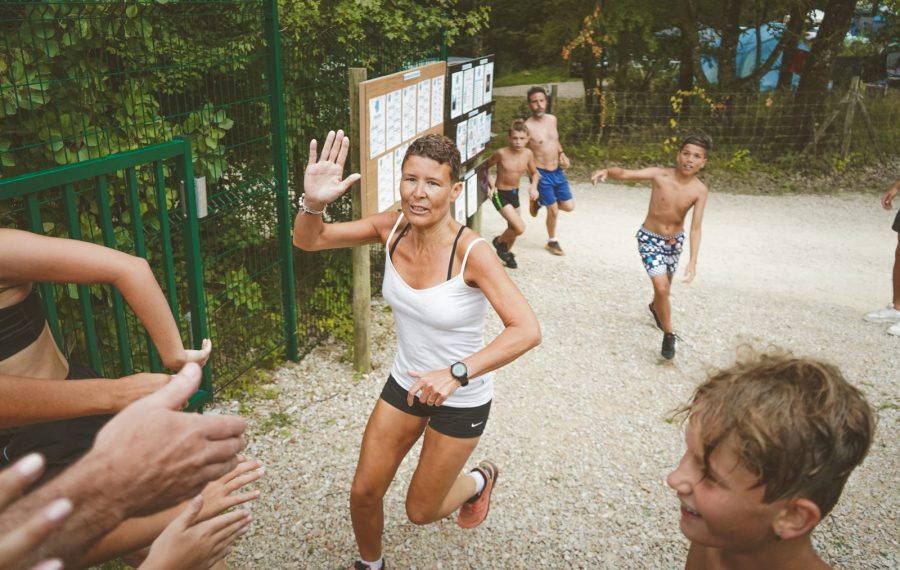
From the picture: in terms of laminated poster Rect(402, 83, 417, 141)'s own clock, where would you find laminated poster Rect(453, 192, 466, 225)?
laminated poster Rect(453, 192, 466, 225) is roughly at 8 o'clock from laminated poster Rect(402, 83, 417, 141).

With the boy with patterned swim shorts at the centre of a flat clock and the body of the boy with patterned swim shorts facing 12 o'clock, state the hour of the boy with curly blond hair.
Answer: The boy with curly blond hair is roughly at 12 o'clock from the boy with patterned swim shorts.

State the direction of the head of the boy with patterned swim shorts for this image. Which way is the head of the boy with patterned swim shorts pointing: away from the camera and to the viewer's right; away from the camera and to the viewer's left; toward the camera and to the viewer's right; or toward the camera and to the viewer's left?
toward the camera and to the viewer's left

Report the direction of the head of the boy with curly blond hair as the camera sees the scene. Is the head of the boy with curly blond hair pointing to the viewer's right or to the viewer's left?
to the viewer's left

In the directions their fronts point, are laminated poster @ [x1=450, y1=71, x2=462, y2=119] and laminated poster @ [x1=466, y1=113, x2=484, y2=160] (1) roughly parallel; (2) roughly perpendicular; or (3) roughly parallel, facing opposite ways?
roughly parallel

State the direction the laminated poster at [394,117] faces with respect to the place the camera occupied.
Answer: facing the viewer and to the right of the viewer

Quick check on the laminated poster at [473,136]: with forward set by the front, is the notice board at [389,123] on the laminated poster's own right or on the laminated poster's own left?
on the laminated poster's own right

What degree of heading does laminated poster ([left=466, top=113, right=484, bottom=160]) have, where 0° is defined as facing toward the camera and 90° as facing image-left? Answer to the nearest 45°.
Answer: approximately 315°

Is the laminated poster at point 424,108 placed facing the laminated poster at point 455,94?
no

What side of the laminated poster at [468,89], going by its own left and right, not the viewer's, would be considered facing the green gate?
right

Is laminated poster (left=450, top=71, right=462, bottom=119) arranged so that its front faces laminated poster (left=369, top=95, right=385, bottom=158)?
no

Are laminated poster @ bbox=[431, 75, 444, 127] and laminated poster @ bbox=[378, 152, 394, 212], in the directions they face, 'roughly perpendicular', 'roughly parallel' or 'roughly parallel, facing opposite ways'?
roughly parallel

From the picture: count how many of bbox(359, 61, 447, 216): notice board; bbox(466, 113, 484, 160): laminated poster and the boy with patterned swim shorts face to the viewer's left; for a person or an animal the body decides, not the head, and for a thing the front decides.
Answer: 0
